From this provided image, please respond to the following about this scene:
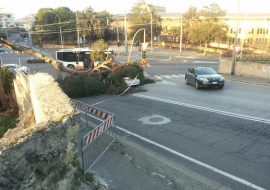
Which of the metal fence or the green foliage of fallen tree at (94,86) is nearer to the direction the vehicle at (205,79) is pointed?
the metal fence

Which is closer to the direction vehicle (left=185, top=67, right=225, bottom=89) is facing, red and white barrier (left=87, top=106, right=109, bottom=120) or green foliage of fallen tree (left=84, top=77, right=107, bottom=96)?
the red and white barrier

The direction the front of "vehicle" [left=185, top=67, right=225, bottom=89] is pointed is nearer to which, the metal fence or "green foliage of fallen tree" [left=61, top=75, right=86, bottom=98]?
the metal fence
